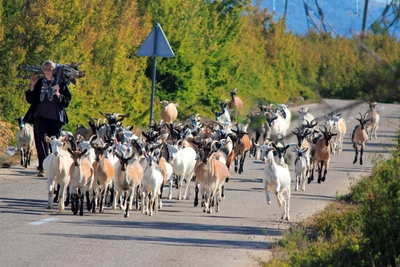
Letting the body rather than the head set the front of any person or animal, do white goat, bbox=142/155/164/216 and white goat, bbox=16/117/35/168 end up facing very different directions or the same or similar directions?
same or similar directions

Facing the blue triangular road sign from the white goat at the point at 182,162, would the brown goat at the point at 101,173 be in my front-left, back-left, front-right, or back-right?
back-left

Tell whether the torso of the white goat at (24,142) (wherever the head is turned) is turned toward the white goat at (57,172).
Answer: yes

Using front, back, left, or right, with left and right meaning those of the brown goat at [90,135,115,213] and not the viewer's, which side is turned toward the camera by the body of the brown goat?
front

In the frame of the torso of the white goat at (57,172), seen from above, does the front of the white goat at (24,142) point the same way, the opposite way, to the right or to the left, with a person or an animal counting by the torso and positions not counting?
the same way

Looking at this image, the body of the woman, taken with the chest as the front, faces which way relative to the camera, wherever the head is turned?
toward the camera

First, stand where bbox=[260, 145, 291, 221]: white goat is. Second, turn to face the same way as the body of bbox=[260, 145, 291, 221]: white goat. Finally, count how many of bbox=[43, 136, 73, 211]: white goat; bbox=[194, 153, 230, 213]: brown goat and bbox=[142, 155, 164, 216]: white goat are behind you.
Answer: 0

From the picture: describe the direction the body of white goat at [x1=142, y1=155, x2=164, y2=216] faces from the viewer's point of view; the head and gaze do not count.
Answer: toward the camera
